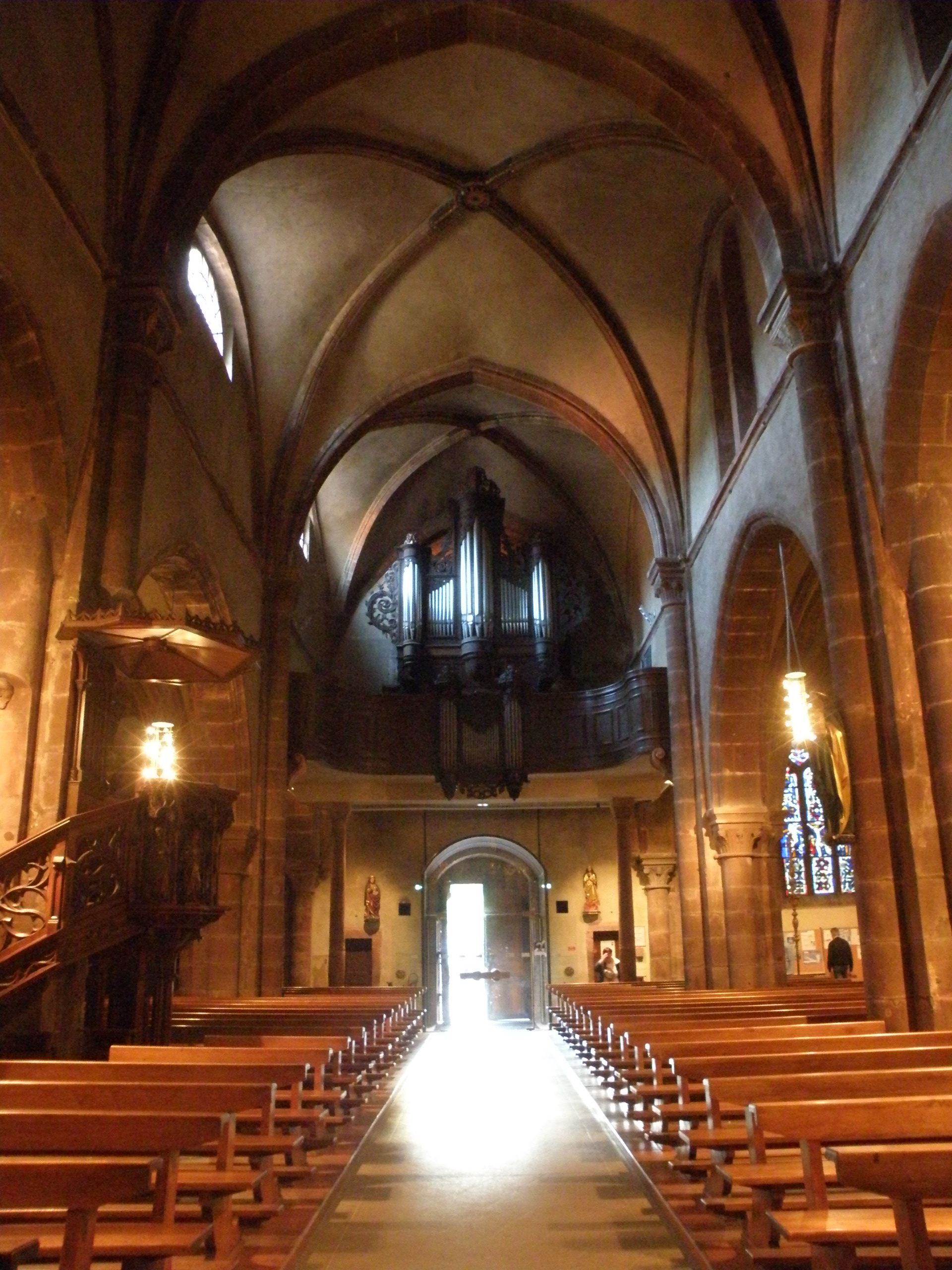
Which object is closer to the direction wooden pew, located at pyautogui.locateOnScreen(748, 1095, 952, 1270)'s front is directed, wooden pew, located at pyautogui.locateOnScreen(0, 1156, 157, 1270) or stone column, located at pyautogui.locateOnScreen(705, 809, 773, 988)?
the wooden pew

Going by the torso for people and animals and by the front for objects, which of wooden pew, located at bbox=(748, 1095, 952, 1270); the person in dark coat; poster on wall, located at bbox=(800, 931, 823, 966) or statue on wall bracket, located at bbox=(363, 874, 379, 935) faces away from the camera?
the person in dark coat

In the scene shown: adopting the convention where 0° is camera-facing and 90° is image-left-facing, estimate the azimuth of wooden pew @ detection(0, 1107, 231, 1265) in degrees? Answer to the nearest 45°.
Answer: approximately 0°

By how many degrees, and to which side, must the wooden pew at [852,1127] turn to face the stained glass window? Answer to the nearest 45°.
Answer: approximately 180°

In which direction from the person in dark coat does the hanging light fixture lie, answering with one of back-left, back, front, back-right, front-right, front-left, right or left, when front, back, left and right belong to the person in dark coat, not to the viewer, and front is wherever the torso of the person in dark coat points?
back

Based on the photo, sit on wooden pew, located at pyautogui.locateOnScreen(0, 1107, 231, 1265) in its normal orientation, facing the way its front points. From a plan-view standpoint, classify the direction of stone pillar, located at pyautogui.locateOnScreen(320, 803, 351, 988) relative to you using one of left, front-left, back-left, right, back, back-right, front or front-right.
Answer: back

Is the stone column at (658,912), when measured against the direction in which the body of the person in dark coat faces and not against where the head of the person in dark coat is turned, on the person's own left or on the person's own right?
on the person's own left

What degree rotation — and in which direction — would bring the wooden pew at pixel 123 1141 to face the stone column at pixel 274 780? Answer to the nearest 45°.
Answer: approximately 180°

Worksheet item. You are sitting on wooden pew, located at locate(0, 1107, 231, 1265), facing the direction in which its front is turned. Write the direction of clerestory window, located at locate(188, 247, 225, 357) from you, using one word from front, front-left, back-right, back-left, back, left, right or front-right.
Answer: back

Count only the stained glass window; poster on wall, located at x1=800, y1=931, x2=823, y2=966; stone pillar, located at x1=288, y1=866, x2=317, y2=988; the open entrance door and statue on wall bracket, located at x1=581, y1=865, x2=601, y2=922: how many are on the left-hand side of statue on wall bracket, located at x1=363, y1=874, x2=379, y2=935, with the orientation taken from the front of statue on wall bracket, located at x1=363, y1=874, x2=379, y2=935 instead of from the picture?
4
